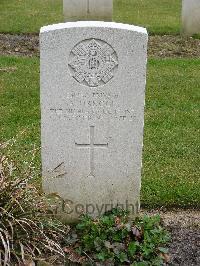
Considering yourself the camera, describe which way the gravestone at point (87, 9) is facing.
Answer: facing the viewer

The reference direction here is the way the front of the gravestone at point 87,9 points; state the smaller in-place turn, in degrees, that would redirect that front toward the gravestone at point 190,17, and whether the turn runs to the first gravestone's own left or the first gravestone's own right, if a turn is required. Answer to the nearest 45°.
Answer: approximately 90° to the first gravestone's own left

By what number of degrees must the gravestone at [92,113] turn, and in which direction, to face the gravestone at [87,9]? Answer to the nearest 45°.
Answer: approximately 180°

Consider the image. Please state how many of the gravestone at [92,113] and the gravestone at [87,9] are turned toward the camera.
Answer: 2

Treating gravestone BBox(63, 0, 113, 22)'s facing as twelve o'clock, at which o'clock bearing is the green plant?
The green plant is roughly at 12 o'clock from the gravestone.

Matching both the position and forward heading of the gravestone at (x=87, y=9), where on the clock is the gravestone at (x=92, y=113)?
the gravestone at (x=92, y=113) is roughly at 12 o'clock from the gravestone at (x=87, y=9).

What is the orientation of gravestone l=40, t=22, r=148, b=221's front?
toward the camera

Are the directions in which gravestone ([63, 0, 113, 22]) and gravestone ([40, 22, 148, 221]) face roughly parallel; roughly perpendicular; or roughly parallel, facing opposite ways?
roughly parallel

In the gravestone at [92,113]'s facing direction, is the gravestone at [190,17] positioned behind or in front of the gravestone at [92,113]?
behind

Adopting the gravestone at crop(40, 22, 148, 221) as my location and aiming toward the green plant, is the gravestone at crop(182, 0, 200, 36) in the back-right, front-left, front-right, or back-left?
back-left
